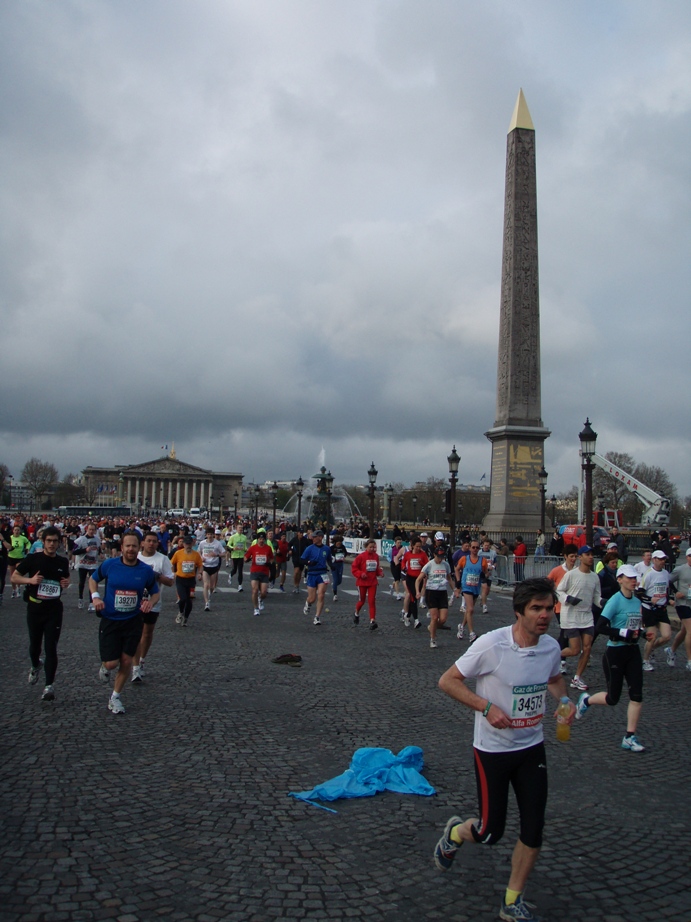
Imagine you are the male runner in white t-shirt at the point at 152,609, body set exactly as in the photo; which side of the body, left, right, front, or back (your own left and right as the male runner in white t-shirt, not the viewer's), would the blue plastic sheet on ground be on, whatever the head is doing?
front

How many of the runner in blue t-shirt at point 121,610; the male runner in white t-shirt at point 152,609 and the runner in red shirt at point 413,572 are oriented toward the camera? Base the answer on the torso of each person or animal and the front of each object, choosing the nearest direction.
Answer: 3

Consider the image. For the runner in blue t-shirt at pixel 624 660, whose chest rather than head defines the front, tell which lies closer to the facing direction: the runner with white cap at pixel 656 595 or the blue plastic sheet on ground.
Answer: the blue plastic sheet on ground

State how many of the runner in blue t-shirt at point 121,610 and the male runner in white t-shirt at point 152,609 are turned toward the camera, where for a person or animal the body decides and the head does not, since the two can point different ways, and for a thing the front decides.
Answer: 2

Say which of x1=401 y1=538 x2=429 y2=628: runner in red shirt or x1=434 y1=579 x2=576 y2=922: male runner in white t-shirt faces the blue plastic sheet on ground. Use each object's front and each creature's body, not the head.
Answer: the runner in red shirt

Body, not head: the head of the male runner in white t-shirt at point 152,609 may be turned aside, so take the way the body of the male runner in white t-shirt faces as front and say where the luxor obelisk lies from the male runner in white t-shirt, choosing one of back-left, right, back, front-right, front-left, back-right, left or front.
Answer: back-left

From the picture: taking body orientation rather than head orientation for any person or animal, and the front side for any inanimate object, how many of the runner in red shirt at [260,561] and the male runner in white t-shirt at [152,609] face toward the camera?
2

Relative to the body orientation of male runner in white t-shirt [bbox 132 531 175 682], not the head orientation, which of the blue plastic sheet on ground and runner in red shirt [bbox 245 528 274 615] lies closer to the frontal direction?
the blue plastic sheet on ground

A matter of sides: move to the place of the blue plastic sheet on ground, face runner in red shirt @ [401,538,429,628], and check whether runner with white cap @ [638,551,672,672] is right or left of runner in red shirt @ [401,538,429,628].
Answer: right

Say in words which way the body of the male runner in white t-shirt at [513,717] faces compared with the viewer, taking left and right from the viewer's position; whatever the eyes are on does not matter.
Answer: facing the viewer and to the right of the viewer
